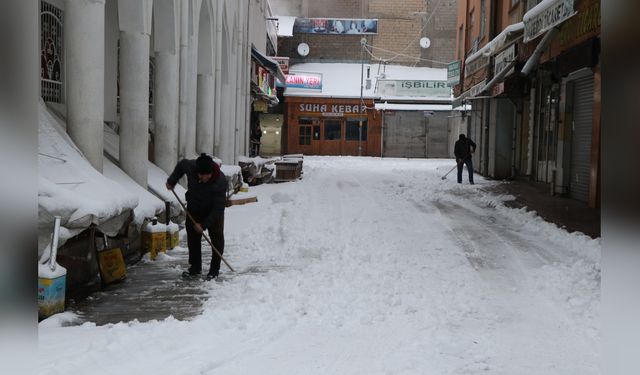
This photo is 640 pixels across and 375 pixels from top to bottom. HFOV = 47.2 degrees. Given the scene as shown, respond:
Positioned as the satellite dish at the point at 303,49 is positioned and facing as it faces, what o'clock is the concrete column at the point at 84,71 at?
The concrete column is roughly at 12 o'clock from the satellite dish.

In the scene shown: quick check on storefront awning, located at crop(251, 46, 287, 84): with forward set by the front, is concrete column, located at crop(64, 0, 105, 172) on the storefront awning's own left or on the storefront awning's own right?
on the storefront awning's own right

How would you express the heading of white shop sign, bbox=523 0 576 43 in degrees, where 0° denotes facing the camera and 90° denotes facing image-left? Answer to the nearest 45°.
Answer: approximately 45°

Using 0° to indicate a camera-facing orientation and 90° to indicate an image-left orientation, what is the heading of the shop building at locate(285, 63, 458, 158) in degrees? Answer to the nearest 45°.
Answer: approximately 0°

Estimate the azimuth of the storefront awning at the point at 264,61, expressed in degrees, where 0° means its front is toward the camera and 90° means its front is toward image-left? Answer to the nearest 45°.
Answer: approximately 270°

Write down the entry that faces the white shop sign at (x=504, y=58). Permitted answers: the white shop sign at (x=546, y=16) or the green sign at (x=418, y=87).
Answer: the green sign

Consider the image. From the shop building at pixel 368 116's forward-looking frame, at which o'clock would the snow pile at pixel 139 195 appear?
The snow pile is roughly at 12 o'clock from the shop building.

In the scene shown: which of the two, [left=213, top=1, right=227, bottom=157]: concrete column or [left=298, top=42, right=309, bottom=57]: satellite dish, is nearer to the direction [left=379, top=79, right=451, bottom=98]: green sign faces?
the concrete column

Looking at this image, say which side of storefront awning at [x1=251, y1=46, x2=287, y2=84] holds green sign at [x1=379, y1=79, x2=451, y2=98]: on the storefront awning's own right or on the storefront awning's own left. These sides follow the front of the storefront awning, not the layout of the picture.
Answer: on the storefront awning's own left

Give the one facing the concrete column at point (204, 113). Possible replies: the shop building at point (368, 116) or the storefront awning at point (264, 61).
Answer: the shop building

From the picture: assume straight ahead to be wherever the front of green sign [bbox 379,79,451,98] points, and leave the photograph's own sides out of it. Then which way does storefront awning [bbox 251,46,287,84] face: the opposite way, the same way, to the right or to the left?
to the left
